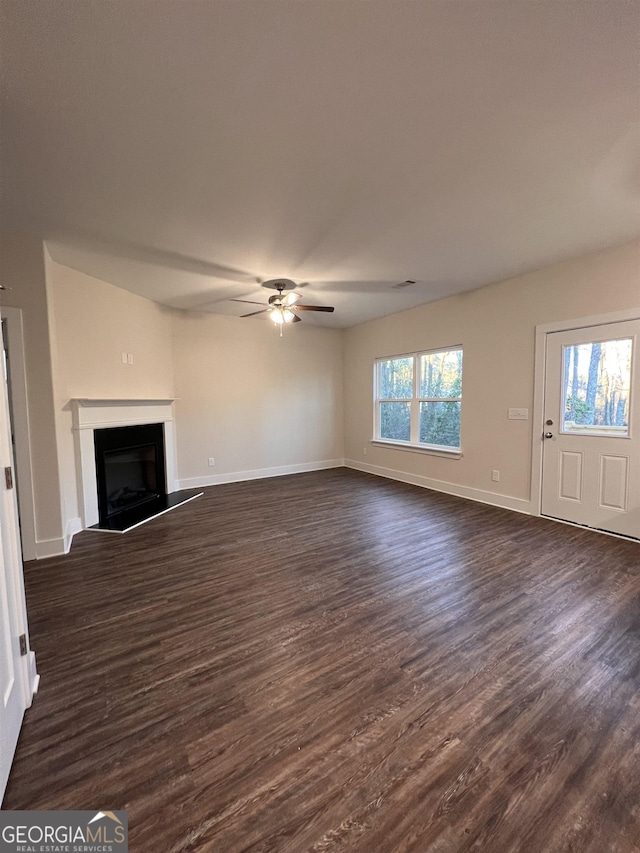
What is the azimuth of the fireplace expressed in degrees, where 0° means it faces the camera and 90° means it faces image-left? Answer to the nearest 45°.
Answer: approximately 315°

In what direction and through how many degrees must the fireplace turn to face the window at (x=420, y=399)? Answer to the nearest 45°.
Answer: approximately 45° to its left

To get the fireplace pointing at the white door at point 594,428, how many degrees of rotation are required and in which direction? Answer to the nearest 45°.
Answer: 0° — it already faces it

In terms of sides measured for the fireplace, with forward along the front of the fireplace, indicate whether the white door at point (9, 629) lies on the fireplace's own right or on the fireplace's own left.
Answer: on the fireplace's own right
